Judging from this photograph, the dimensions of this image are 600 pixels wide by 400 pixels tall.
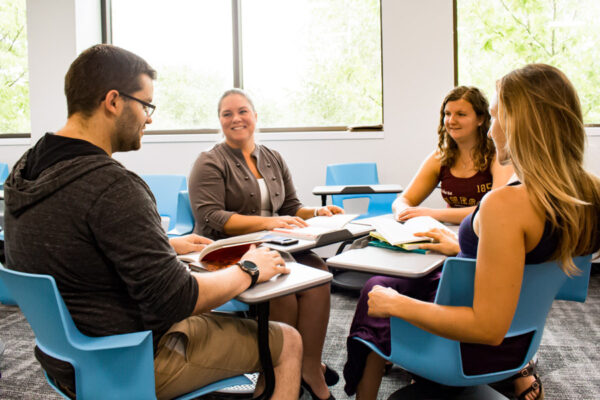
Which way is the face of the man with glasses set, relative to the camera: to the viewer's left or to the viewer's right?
to the viewer's right

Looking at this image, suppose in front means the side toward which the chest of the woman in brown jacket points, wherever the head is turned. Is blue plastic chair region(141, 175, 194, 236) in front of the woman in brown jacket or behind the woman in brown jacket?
behind

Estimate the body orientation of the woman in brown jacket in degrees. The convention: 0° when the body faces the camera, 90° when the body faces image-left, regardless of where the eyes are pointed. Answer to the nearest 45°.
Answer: approximately 315°

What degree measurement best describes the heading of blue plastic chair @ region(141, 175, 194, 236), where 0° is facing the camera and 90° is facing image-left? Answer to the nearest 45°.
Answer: approximately 315°
